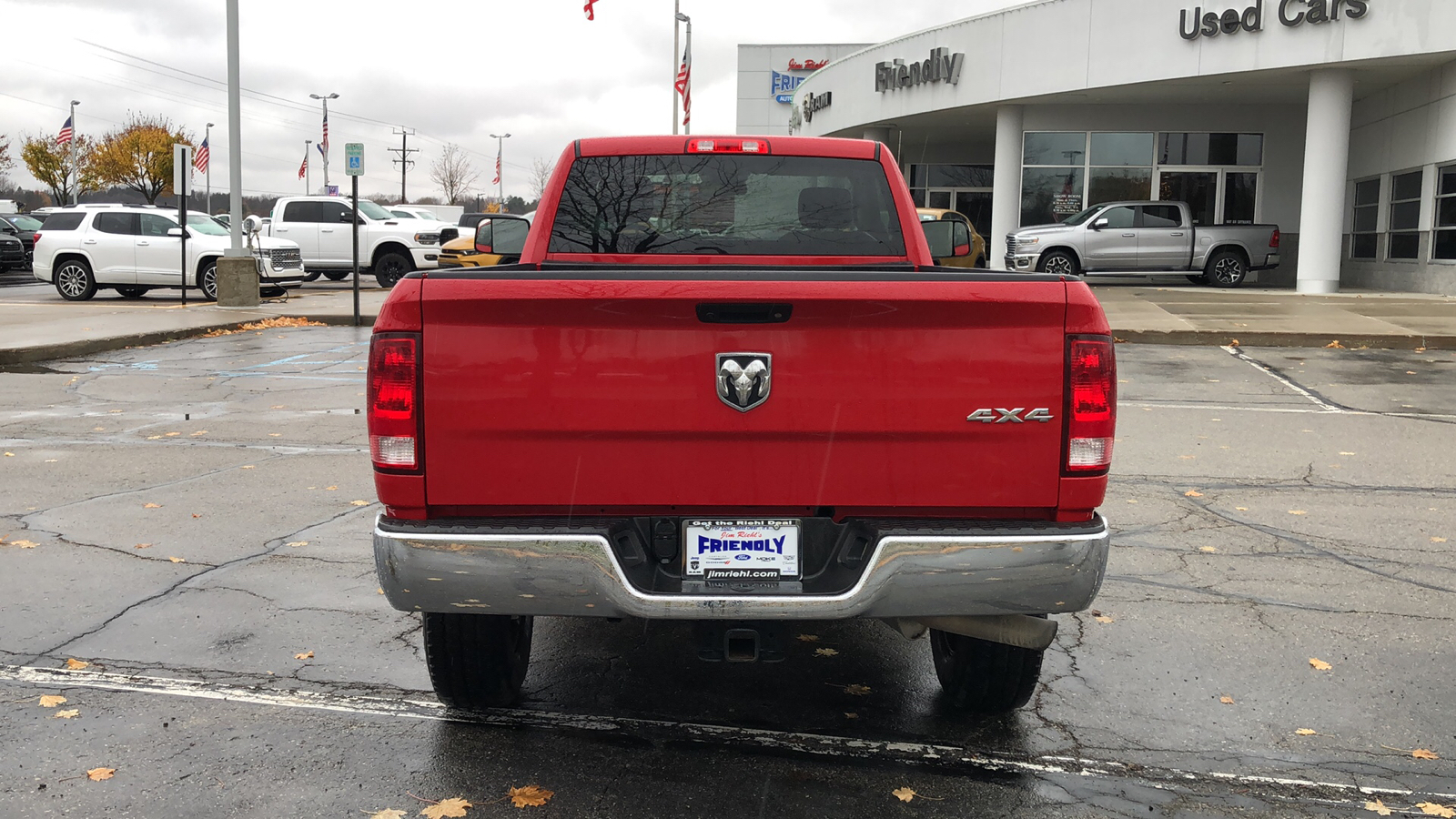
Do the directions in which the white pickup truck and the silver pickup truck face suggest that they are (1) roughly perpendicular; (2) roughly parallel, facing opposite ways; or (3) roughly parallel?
roughly parallel, facing opposite ways

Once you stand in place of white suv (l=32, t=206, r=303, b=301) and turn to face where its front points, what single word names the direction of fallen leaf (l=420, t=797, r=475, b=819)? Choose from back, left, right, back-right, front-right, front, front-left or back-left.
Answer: front-right

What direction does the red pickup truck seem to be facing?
away from the camera

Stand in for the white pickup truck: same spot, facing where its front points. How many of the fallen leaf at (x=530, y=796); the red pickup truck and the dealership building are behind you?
0

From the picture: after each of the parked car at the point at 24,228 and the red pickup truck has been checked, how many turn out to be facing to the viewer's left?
0

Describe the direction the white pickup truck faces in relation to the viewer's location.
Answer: facing the viewer and to the right of the viewer

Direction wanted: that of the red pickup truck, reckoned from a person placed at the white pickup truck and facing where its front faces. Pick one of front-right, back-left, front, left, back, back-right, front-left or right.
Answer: front-right

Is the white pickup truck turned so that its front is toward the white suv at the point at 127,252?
no

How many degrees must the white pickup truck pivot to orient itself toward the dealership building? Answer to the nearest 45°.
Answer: approximately 45° to its left

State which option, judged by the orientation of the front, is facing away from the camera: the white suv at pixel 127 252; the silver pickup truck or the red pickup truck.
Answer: the red pickup truck

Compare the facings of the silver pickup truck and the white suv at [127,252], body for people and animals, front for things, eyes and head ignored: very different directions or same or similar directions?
very different directions

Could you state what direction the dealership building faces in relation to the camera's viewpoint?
facing the viewer and to the left of the viewer

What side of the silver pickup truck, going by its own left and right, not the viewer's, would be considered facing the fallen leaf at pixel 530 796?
left

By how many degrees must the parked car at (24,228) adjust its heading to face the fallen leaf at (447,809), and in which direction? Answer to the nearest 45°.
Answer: approximately 45° to its right

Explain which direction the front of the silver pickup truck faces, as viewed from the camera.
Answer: facing to the left of the viewer

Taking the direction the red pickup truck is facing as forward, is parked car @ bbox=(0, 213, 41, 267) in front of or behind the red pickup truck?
in front

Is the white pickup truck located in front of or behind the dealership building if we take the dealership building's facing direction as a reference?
in front

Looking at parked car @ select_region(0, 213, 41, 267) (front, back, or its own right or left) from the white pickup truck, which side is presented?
front
